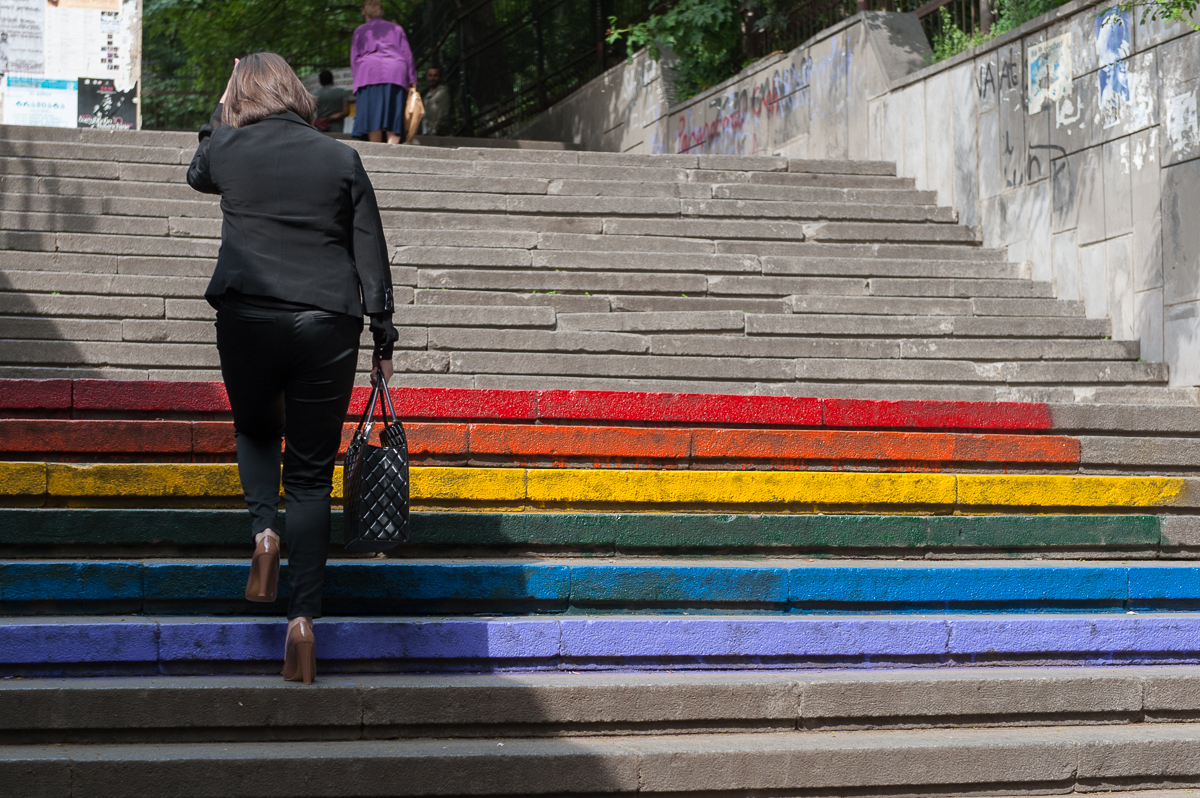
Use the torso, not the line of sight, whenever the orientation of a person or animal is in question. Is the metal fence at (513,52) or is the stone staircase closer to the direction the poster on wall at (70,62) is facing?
the stone staircase

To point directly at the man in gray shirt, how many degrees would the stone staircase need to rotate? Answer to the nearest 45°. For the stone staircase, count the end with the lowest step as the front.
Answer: approximately 135° to its right

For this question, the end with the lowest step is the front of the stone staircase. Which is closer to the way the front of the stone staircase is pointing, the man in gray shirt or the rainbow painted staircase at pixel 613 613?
the rainbow painted staircase

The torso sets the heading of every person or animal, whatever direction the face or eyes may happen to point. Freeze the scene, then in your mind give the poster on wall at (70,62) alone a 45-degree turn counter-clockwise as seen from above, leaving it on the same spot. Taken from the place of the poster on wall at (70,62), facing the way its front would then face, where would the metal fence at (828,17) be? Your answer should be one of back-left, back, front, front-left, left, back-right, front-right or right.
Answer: front-left

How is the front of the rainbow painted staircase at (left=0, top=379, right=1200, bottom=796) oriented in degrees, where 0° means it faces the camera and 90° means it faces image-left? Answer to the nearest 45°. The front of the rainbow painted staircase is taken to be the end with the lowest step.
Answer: approximately 0°

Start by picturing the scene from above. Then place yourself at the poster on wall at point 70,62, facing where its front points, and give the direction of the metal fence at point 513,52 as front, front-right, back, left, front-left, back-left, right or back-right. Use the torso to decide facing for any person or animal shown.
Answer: back-left

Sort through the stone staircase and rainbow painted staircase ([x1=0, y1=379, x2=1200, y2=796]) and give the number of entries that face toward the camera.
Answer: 2

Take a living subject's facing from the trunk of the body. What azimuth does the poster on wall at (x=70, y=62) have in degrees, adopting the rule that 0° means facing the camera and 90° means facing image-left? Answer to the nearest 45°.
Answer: approximately 0°

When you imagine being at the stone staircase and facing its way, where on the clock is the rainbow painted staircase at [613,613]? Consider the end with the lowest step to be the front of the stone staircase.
The rainbow painted staircase is roughly at 12 o'clock from the stone staircase.

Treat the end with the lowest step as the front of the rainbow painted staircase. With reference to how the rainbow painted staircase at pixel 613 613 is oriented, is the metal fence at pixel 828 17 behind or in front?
behind

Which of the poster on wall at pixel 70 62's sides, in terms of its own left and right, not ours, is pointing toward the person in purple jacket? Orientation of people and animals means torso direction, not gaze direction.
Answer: left
